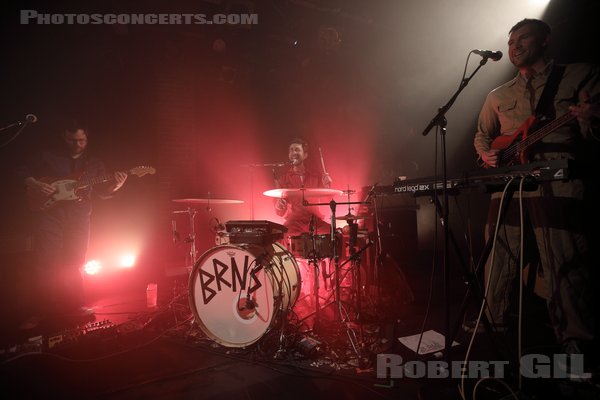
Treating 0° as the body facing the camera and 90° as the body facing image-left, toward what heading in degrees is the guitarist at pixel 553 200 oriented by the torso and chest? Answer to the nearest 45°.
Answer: approximately 45°

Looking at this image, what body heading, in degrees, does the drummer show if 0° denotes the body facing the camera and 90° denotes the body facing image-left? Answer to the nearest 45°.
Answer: approximately 0°

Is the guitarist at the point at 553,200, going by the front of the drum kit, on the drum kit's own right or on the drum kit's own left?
on the drum kit's own left

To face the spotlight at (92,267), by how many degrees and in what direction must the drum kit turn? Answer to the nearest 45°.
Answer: approximately 90° to its right

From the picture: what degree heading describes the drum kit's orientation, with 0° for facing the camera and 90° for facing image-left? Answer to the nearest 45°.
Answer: approximately 45°

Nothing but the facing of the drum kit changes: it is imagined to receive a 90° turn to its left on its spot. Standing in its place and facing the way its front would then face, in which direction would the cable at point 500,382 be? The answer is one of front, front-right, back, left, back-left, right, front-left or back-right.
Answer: front
